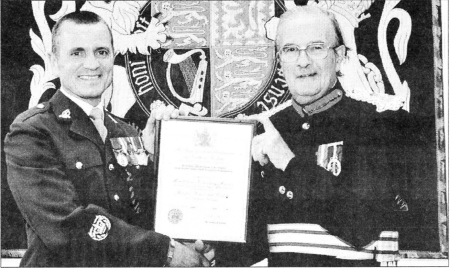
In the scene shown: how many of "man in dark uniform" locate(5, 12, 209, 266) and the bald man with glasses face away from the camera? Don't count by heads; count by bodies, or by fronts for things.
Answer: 0

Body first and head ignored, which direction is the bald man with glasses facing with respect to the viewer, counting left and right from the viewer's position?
facing the viewer and to the left of the viewer

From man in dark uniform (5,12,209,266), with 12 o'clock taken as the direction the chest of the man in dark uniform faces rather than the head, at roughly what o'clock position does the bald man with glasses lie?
The bald man with glasses is roughly at 11 o'clock from the man in dark uniform.

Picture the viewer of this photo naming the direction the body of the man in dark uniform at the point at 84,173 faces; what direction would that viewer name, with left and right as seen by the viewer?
facing the viewer and to the right of the viewer

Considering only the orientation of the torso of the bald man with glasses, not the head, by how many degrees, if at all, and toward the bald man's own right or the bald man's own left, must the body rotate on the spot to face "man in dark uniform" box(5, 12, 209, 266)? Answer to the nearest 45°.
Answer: approximately 45° to the bald man's own right
